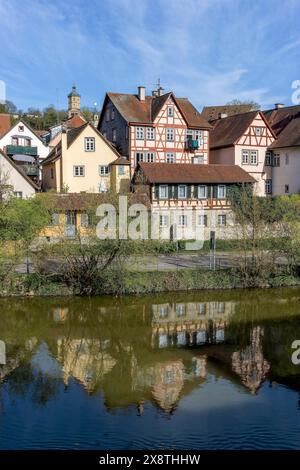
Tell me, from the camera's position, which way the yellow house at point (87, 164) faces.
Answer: facing the viewer

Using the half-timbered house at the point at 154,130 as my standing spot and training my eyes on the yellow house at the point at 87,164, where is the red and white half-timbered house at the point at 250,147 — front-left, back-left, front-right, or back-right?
back-left

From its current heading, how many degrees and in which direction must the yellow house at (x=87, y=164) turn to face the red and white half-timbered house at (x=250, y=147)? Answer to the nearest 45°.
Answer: approximately 90° to its left

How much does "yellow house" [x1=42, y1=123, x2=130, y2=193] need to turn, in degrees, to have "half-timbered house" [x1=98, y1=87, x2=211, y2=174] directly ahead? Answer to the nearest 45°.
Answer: approximately 135° to its left
